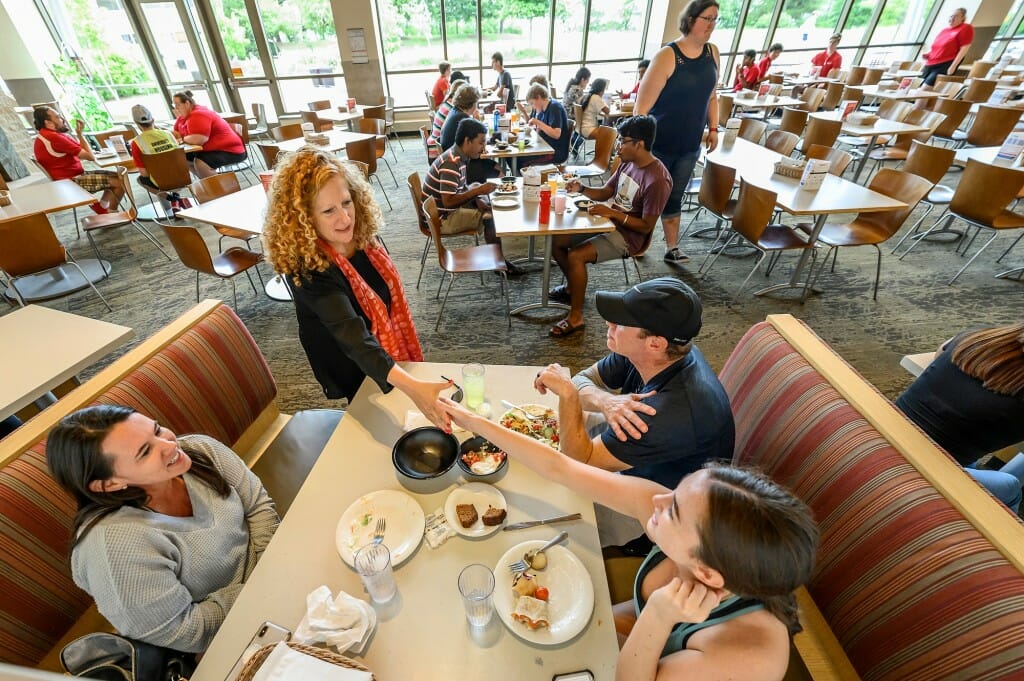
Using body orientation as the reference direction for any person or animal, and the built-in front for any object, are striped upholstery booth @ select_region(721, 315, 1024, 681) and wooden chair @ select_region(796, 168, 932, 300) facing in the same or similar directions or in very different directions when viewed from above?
same or similar directions

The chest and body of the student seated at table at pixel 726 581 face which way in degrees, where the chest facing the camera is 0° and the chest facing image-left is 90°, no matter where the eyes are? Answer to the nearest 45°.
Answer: approximately 90°

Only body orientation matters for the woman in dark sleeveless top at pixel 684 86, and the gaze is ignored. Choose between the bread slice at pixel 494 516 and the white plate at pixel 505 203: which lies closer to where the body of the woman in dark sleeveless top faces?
the bread slice

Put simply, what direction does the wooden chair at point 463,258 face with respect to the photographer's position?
facing to the right of the viewer

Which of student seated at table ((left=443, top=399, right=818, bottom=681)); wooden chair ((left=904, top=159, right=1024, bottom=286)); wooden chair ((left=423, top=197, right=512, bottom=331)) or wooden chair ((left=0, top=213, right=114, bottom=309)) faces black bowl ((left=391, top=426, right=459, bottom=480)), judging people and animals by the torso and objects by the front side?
the student seated at table

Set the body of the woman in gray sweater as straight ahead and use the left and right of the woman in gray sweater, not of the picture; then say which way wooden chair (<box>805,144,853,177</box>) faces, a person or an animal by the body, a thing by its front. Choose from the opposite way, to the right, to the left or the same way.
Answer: to the right

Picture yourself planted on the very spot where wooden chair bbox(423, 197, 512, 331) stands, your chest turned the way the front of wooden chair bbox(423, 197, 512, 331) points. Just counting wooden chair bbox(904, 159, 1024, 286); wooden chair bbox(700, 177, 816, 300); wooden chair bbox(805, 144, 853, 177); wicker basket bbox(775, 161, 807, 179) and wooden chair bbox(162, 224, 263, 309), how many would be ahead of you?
4

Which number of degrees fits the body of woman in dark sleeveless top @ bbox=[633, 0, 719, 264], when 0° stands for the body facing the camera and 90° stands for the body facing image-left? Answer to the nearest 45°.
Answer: approximately 315°

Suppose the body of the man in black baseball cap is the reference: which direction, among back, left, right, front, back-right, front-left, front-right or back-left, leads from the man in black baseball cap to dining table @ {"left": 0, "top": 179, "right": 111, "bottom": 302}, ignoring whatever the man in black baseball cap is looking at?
front

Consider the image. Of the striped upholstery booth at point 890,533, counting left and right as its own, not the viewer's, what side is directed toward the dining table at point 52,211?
front

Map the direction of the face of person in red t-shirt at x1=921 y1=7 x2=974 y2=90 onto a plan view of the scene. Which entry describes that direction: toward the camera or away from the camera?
toward the camera

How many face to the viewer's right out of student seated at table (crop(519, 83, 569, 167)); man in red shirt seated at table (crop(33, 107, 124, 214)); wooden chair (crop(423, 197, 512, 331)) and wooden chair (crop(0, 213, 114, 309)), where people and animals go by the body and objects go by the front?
2

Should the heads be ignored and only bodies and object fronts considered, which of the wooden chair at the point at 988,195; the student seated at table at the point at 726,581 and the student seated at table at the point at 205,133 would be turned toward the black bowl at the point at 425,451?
the student seated at table at the point at 726,581

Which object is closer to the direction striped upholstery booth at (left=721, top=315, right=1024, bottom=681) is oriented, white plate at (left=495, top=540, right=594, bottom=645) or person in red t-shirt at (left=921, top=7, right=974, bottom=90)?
the white plate
